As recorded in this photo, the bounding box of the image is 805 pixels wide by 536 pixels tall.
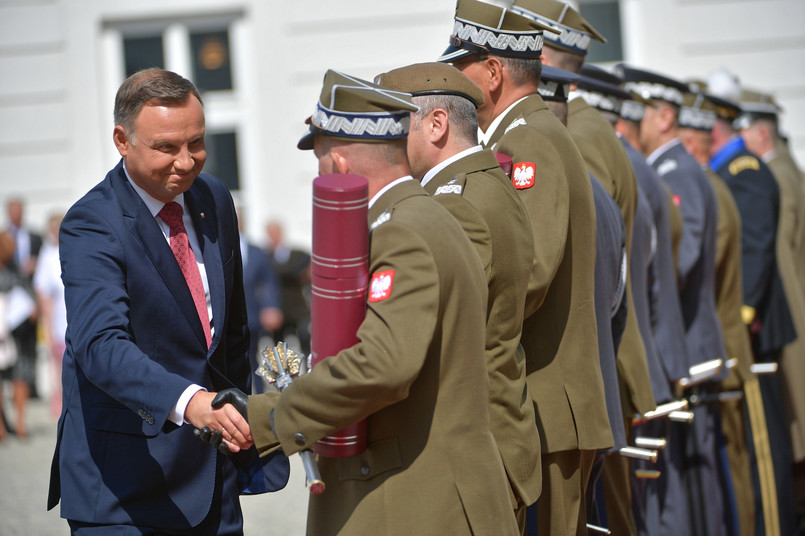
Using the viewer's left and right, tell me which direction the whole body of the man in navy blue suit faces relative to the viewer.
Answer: facing the viewer and to the right of the viewer

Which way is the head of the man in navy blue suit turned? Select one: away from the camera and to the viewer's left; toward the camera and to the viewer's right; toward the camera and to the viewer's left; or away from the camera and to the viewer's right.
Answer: toward the camera and to the viewer's right
